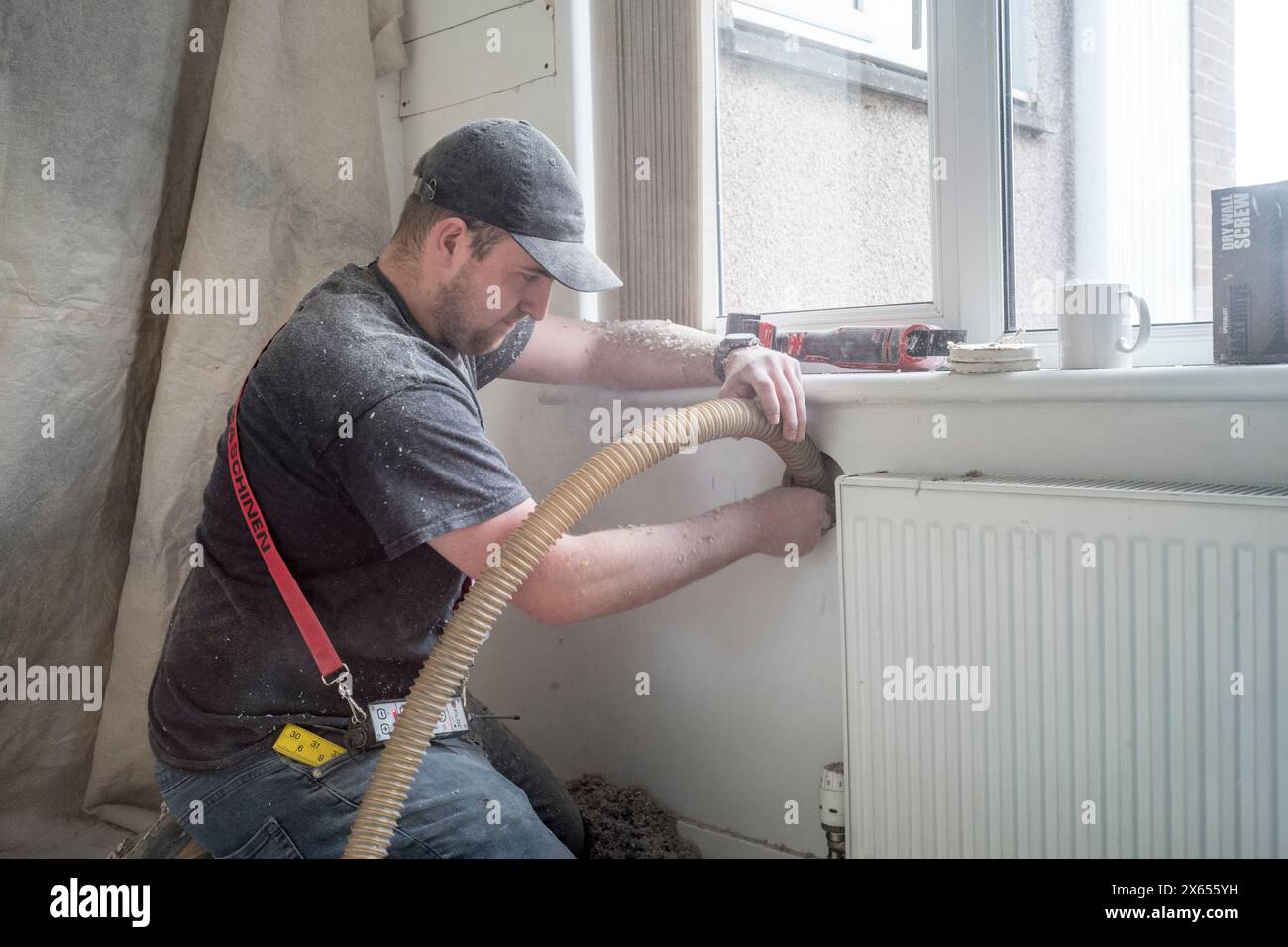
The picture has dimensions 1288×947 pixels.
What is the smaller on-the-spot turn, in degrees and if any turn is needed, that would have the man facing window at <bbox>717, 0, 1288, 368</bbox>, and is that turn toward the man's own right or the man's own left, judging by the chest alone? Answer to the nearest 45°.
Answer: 0° — they already face it

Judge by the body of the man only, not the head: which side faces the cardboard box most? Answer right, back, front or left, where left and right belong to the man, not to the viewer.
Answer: front

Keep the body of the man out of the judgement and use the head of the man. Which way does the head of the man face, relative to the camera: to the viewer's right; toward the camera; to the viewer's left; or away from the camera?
to the viewer's right

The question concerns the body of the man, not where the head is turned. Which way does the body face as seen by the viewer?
to the viewer's right

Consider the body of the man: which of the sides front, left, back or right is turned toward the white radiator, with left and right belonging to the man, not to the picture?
front

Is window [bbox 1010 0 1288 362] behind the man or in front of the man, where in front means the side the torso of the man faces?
in front
